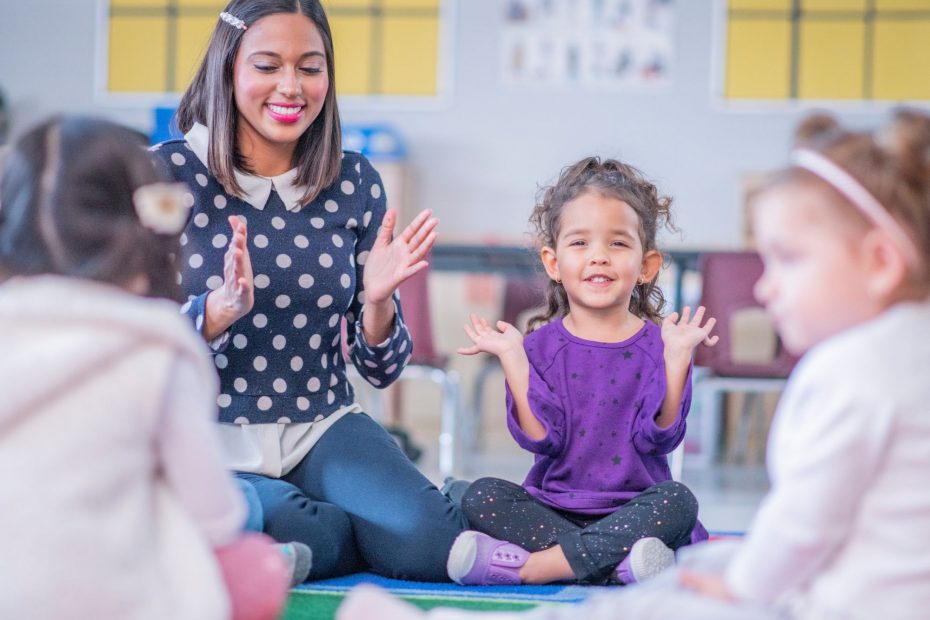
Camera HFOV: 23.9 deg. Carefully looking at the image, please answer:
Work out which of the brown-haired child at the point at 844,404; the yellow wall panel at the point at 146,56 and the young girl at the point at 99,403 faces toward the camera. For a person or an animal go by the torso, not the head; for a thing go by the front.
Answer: the yellow wall panel

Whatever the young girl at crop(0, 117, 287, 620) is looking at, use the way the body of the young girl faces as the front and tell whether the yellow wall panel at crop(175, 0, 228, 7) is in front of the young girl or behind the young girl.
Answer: in front

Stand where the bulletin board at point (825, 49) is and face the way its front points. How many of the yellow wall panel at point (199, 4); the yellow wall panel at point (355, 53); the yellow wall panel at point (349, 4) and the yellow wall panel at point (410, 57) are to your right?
4

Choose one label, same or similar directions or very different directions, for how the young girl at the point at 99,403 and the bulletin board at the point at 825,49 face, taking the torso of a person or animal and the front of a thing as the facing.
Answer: very different directions

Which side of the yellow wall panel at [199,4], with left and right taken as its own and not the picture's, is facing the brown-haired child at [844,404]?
front

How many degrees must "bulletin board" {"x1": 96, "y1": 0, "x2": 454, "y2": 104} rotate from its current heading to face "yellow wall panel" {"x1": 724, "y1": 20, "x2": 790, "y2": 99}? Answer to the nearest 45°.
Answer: approximately 90° to its left

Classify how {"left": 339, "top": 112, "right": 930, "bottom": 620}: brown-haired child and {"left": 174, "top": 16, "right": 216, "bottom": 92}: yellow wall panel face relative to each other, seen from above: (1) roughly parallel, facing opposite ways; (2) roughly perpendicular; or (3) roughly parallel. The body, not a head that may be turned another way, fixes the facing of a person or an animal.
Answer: roughly perpendicular

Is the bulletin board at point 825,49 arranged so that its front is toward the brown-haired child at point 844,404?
yes

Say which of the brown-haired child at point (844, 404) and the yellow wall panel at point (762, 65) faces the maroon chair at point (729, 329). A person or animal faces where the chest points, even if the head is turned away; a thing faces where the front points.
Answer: the yellow wall panel
